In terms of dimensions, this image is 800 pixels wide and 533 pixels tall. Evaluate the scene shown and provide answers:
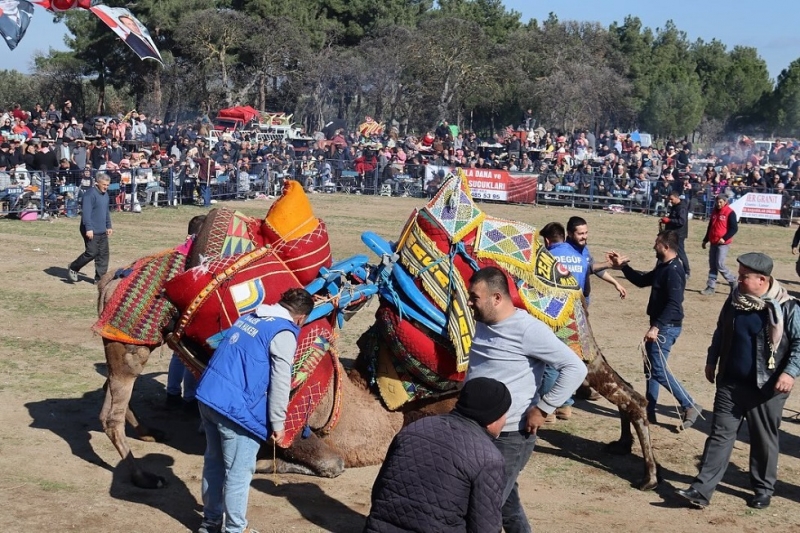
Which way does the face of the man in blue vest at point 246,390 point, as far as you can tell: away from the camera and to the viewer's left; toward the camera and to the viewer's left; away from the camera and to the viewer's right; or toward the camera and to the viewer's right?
away from the camera and to the viewer's right

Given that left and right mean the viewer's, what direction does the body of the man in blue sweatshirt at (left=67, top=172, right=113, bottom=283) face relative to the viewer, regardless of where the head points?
facing the viewer and to the right of the viewer

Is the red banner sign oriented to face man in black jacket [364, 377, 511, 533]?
yes

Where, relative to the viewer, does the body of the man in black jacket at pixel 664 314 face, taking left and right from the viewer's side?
facing to the left of the viewer

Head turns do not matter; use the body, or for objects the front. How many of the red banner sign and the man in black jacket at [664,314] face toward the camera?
1

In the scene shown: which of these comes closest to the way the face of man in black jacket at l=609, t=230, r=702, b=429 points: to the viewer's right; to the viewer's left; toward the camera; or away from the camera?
to the viewer's left

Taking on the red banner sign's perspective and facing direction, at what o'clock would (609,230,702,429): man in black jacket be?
The man in black jacket is roughly at 12 o'clock from the red banner sign.

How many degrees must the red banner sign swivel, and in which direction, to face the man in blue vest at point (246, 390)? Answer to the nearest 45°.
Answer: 0° — it already faces them

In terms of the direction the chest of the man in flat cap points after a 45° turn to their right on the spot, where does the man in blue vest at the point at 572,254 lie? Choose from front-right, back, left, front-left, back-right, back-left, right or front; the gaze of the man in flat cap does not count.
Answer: front-right

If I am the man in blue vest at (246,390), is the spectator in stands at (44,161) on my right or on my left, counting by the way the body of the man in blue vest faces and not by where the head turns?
on my left

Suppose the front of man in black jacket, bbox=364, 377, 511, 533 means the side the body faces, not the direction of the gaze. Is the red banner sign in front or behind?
in front

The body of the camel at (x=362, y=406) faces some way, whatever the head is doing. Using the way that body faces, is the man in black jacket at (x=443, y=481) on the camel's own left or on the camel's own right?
on the camel's own left

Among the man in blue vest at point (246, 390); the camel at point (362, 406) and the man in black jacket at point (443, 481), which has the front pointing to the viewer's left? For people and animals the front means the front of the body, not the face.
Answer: the camel
